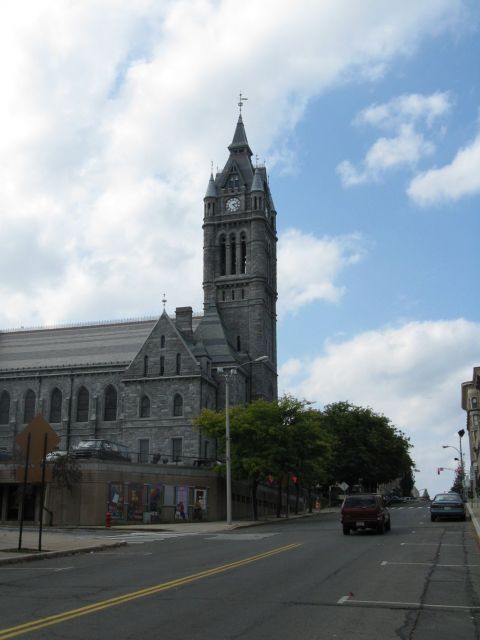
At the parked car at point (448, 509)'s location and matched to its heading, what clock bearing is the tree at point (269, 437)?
The tree is roughly at 10 o'clock from the parked car.

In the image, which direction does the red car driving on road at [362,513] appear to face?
away from the camera

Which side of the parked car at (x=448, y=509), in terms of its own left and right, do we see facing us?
back

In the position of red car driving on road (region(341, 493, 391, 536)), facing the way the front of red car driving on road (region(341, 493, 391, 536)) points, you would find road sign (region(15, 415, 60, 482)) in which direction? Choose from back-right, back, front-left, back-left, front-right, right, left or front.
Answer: back-left
